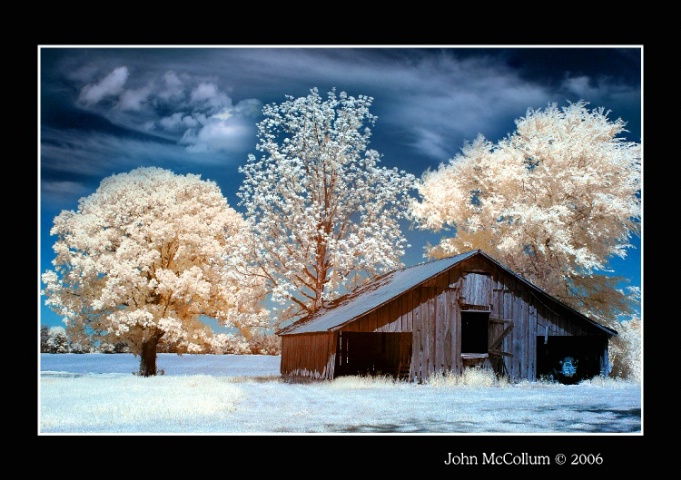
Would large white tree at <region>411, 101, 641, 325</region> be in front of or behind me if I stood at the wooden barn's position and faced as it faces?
behind

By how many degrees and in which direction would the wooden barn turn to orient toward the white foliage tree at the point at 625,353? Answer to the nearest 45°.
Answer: approximately 135° to its left

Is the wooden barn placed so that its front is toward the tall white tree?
no

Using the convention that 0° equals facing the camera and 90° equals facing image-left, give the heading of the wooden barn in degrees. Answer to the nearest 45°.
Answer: approximately 0°

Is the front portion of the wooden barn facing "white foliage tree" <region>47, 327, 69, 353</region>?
no

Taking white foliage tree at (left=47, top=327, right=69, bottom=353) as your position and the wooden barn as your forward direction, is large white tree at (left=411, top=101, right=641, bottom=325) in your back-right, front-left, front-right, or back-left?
front-left
